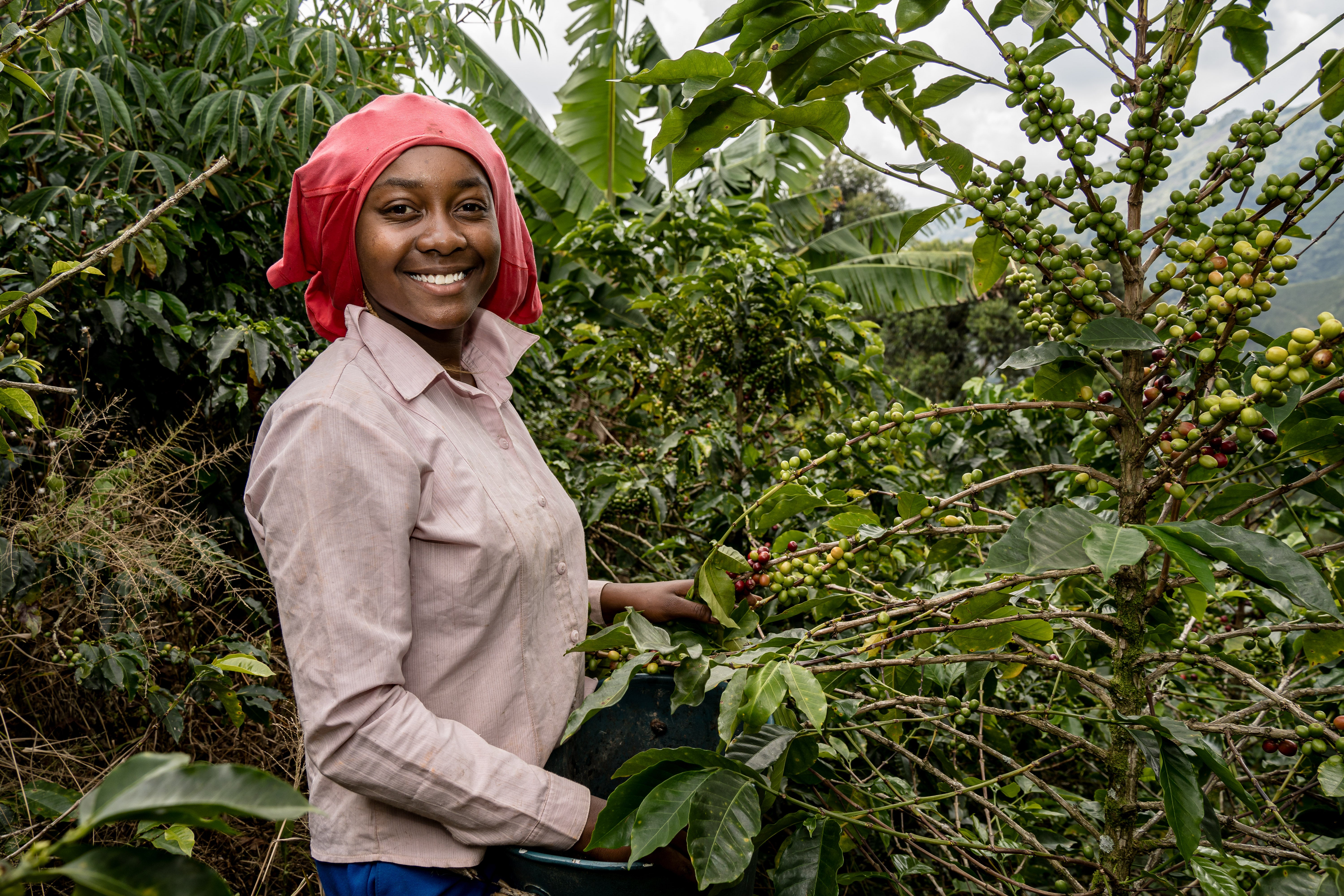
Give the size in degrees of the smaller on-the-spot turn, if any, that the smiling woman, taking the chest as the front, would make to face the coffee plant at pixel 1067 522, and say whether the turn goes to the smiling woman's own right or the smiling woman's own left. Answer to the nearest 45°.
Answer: approximately 45° to the smiling woman's own left

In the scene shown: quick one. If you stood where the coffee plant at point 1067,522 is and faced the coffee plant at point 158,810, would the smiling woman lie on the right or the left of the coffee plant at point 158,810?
right

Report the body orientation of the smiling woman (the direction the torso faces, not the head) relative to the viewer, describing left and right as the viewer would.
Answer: facing the viewer and to the right of the viewer

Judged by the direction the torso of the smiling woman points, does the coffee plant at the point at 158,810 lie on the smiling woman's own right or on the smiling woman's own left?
on the smiling woman's own right

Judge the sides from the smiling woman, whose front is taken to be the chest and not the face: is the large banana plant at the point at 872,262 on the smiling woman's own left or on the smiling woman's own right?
on the smiling woman's own left
